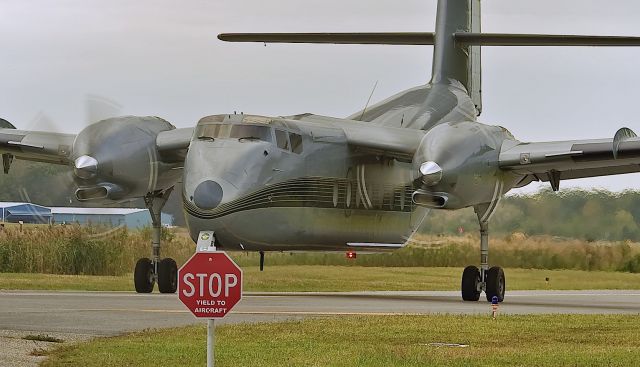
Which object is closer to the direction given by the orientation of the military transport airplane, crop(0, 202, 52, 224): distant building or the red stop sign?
the red stop sign

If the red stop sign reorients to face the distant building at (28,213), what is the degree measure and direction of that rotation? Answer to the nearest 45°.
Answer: approximately 180°

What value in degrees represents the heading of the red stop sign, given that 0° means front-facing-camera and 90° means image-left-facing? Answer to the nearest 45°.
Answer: approximately 0°

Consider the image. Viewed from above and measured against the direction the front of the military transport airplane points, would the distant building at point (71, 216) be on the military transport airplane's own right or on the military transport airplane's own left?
on the military transport airplane's own right

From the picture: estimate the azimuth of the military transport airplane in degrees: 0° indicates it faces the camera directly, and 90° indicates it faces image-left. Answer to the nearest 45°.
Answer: approximately 45°

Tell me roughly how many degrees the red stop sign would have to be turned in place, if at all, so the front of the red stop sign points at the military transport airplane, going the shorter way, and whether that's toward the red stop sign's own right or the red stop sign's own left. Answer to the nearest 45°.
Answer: approximately 180°

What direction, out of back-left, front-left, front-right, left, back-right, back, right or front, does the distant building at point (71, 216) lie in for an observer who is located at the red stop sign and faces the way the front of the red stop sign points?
back

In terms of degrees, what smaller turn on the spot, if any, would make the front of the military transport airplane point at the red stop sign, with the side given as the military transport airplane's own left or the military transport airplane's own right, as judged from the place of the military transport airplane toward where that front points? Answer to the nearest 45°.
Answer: approximately 45° to the military transport airplane's own left
